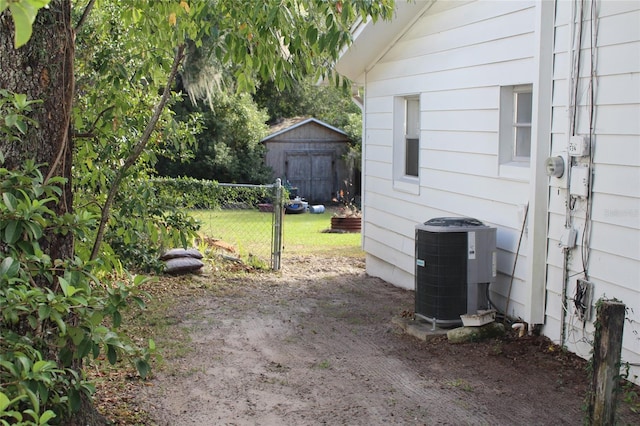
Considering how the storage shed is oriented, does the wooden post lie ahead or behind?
ahead

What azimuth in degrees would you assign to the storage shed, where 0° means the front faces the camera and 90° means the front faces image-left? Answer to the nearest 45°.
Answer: approximately 0°

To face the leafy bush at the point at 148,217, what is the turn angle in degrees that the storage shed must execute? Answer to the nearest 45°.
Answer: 0° — it already faces it

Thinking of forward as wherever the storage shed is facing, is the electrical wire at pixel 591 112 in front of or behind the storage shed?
in front

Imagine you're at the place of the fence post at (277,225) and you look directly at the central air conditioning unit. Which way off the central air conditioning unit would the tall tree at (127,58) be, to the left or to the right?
right

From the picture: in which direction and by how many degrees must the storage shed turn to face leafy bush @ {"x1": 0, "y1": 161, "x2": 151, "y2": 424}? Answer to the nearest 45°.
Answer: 0° — it already faces it

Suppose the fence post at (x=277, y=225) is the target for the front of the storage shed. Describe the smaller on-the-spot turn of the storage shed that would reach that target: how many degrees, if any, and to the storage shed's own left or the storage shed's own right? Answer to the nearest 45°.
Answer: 0° — it already faces it

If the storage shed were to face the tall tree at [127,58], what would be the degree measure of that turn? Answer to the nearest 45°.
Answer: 0° — it already faces it

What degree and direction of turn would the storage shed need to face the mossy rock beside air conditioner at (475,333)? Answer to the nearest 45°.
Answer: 0° — it already faces it

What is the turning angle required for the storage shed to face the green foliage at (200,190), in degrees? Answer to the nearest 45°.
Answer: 0° — it already faces it
